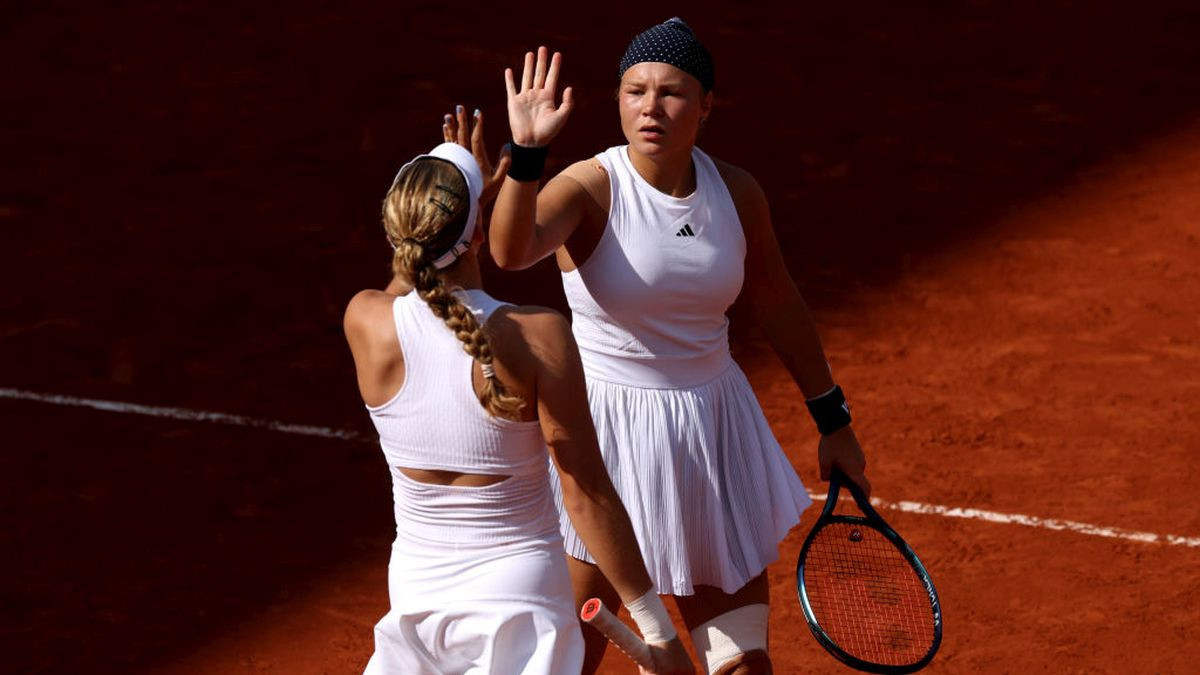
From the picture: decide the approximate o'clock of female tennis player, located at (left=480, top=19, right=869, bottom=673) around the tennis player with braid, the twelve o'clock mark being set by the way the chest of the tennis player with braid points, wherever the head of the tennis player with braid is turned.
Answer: The female tennis player is roughly at 1 o'clock from the tennis player with braid.

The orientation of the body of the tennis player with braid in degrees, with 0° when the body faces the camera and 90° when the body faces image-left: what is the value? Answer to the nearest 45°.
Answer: approximately 180°

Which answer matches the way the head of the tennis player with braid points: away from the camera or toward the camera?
away from the camera
